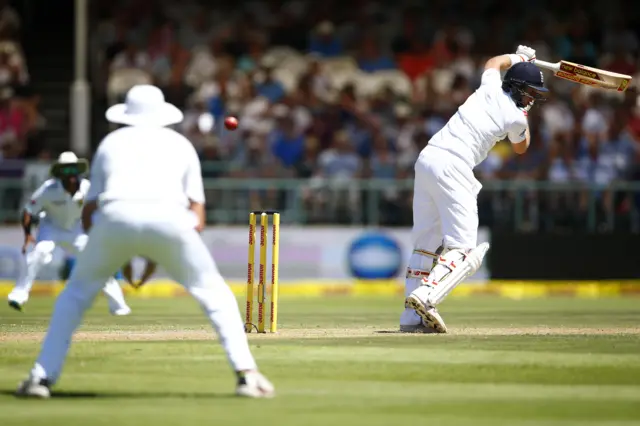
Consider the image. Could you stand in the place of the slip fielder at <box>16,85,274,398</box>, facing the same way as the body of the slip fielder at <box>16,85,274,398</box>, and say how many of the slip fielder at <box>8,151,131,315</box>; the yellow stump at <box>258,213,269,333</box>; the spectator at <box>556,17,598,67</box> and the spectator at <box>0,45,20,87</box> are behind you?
0

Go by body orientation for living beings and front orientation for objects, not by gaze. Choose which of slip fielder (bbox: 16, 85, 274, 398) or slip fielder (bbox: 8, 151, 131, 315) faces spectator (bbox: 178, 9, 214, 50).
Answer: slip fielder (bbox: 16, 85, 274, 398)

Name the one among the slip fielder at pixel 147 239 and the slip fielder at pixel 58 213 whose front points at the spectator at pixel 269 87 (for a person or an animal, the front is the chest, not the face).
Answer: the slip fielder at pixel 147 239

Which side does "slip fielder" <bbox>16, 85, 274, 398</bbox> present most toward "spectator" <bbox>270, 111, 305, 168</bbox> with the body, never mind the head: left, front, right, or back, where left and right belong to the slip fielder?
front

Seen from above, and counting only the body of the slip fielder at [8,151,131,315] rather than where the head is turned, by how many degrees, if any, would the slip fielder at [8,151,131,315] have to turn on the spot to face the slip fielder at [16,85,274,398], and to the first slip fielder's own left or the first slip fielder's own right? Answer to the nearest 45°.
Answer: approximately 45° to the first slip fielder's own right

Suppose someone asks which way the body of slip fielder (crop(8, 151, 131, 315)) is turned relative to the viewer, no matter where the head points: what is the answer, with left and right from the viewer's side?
facing the viewer and to the right of the viewer

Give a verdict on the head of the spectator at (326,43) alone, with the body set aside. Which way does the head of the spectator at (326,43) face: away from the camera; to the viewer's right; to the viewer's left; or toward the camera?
toward the camera

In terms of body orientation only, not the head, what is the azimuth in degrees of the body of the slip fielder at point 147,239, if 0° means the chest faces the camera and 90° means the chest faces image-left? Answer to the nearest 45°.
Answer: approximately 180°

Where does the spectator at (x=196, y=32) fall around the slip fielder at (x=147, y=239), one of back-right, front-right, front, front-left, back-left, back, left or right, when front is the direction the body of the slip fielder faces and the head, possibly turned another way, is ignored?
front

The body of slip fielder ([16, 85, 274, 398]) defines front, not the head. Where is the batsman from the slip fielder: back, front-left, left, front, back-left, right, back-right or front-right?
front-right

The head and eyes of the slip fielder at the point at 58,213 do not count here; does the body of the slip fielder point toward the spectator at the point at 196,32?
no

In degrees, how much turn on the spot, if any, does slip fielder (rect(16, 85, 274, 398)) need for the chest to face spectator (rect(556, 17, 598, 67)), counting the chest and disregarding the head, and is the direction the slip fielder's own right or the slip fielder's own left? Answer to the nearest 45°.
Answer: approximately 45° to the slip fielder's own right

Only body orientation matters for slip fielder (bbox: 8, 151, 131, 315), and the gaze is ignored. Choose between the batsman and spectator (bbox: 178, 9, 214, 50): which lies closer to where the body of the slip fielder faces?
the batsman

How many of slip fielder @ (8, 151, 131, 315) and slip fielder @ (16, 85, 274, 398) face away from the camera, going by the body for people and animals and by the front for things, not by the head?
1

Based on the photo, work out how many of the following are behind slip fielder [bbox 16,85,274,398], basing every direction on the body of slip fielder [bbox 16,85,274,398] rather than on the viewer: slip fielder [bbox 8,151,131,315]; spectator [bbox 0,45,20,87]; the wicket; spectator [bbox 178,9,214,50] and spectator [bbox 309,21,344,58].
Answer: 0

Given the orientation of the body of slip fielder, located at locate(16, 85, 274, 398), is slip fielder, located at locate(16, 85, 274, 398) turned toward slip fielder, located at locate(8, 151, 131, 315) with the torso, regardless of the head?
yes

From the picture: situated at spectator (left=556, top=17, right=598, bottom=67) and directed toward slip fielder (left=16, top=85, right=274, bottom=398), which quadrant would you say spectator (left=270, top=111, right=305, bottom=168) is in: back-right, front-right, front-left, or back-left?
front-right

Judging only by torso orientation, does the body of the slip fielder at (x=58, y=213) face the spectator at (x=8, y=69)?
no
